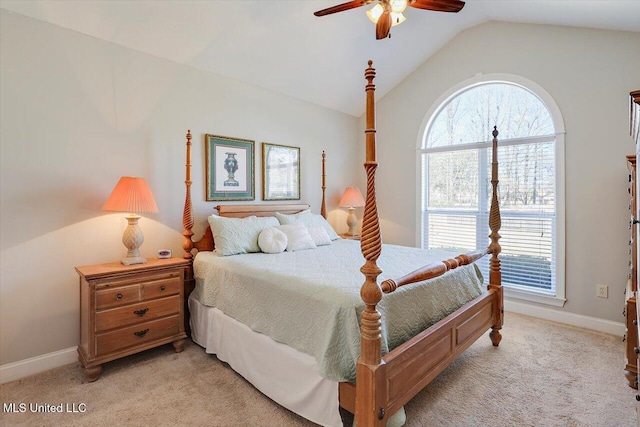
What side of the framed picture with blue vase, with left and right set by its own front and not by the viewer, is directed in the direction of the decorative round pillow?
front

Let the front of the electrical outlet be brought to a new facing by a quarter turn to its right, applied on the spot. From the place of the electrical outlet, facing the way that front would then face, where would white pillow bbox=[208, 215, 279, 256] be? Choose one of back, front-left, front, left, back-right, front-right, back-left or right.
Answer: front-left

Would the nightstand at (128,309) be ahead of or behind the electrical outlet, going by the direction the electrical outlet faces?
ahead

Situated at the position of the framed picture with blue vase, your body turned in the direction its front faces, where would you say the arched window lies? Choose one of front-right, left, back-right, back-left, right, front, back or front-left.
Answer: front-left

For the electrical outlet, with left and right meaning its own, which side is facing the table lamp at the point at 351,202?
right

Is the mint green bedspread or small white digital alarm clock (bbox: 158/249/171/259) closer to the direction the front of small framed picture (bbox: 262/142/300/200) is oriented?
the mint green bedspread

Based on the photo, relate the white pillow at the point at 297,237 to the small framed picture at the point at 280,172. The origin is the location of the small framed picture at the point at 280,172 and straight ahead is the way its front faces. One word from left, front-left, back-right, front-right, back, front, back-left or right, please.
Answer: front-right

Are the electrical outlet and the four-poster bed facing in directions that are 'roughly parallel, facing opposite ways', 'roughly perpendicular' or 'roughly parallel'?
roughly perpendicular

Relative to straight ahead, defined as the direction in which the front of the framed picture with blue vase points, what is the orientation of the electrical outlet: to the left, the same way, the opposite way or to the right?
to the right

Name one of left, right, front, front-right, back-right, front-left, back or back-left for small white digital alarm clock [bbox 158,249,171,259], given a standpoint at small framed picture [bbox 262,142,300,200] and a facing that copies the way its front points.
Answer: right

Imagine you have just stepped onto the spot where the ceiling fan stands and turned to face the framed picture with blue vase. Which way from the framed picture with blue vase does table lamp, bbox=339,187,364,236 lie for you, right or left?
right

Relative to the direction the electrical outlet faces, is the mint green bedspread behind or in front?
in front
